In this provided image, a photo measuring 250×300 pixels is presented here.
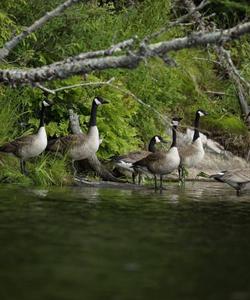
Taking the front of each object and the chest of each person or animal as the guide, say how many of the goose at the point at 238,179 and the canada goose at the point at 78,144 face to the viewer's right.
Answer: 2

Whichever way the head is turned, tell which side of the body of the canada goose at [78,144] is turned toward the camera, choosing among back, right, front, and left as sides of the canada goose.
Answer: right

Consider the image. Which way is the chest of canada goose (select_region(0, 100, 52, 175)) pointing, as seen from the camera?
to the viewer's right

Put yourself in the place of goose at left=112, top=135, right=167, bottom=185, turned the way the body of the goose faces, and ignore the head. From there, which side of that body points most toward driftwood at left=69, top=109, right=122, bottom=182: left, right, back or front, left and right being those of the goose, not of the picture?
back

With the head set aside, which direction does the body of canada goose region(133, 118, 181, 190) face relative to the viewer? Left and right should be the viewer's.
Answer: facing to the right of the viewer

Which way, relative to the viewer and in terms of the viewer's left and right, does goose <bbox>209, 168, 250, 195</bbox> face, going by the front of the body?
facing to the right of the viewer

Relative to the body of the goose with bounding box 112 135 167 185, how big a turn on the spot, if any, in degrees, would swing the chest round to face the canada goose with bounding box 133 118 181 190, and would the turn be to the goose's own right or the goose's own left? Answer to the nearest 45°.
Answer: approximately 45° to the goose's own right

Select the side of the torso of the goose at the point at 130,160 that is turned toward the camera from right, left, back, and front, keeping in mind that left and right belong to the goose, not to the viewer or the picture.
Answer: right

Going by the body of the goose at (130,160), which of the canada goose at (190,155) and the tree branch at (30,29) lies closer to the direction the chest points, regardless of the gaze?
the canada goose
